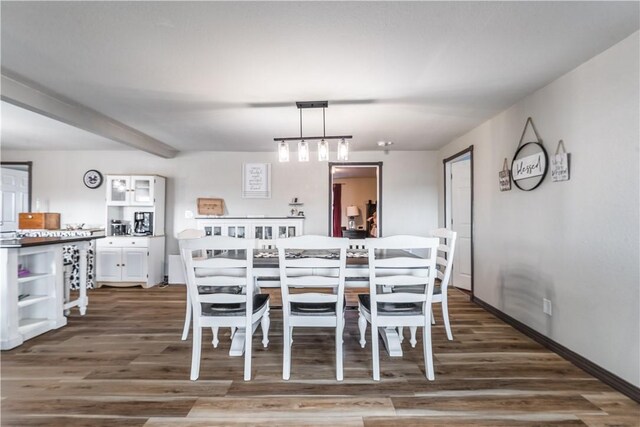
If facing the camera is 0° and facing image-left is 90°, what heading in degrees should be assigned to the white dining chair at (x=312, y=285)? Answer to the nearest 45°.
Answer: approximately 180°

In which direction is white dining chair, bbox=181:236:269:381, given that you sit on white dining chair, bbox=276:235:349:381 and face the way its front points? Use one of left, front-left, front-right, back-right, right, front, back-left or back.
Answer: left

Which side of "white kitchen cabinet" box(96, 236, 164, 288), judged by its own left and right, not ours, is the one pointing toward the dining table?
left

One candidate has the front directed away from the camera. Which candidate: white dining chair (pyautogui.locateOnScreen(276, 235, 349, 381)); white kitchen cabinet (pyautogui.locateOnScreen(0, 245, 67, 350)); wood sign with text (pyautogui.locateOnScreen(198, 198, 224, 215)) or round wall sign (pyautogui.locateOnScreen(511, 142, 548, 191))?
the white dining chair

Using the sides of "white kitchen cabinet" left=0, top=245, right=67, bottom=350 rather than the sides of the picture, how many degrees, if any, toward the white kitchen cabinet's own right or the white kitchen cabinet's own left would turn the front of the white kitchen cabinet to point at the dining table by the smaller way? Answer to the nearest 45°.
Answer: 0° — it already faces it

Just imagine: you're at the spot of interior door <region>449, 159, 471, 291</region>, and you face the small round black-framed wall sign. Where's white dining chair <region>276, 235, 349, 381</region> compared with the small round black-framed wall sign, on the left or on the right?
left

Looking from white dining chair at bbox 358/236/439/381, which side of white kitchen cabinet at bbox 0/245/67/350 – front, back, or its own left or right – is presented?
front

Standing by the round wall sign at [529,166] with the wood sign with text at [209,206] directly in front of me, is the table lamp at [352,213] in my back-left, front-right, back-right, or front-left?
front-right

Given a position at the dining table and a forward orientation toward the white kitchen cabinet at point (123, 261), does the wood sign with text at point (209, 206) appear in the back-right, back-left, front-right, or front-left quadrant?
front-right

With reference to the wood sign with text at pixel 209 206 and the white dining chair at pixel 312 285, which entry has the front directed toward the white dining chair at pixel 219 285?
the wood sign with text

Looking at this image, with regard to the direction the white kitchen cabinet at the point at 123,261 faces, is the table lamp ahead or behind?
behind

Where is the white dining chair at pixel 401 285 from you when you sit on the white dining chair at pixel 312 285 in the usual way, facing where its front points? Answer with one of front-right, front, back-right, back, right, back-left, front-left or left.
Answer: right

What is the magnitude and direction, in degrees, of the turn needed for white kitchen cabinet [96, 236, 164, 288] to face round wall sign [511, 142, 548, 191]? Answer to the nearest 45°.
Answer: approximately 90° to its left

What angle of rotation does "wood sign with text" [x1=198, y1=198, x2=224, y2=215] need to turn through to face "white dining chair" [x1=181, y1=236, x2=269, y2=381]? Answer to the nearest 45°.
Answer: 0° — it already faces it

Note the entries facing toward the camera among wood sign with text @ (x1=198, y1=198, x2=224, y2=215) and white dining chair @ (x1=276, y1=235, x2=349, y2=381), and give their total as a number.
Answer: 1

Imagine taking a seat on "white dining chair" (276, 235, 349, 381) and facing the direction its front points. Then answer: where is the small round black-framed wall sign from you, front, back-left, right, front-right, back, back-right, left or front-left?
front-left

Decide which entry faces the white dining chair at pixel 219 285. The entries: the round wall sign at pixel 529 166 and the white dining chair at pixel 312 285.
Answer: the round wall sign

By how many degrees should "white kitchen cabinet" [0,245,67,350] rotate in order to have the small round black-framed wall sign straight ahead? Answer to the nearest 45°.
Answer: approximately 135° to its left

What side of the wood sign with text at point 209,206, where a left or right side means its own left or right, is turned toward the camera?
front

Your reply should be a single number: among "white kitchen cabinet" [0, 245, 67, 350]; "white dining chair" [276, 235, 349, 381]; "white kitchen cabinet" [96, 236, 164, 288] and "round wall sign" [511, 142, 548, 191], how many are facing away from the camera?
1

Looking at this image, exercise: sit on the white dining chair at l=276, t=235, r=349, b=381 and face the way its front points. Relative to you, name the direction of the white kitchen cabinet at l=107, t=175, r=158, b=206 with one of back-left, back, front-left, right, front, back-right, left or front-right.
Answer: front-left

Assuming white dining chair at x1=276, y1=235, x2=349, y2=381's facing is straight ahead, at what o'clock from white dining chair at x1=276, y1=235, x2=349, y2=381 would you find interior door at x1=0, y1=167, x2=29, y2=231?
The interior door is roughly at 10 o'clock from the white dining chair.

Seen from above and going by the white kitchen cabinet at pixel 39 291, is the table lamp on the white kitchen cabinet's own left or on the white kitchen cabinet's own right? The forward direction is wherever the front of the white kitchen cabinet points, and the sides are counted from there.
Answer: on the white kitchen cabinet's own left

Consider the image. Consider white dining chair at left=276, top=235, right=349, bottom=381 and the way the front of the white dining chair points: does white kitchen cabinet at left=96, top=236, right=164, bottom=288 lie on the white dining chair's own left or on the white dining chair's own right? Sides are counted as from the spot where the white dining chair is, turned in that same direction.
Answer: on the white dining chair's own left

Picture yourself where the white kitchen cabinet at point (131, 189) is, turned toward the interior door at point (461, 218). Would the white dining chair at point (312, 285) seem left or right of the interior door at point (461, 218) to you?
right
